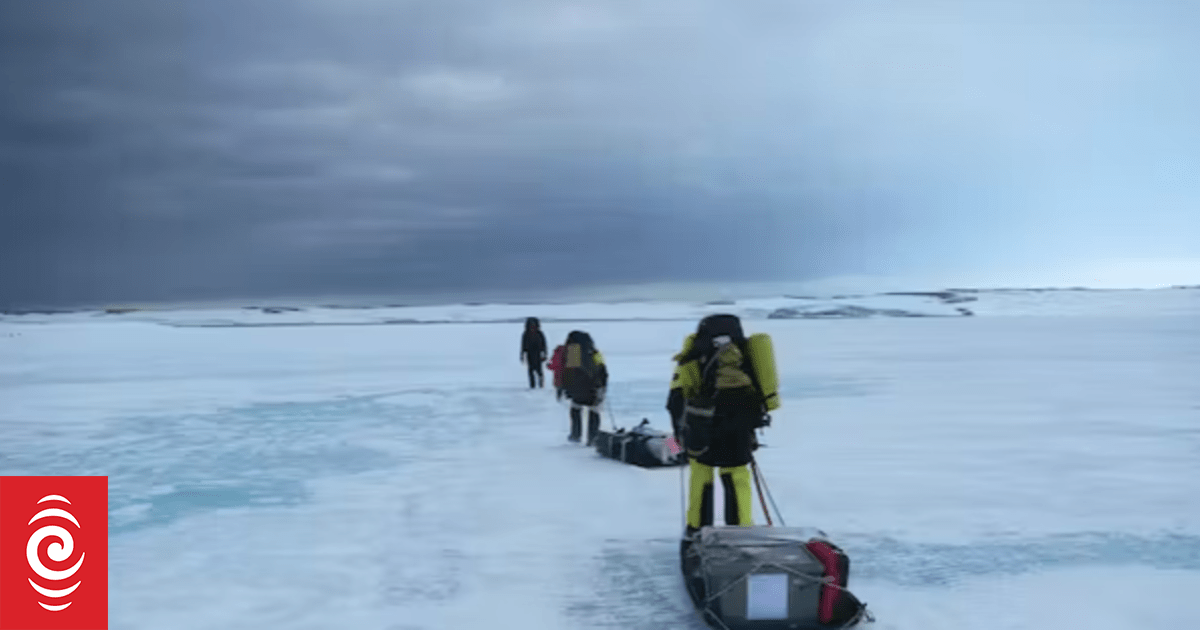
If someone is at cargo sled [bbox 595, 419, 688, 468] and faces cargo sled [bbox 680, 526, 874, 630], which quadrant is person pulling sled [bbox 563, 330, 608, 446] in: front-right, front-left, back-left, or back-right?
back-right

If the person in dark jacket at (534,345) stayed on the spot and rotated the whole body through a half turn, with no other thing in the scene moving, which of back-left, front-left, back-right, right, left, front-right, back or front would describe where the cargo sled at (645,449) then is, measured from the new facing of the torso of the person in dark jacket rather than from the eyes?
front

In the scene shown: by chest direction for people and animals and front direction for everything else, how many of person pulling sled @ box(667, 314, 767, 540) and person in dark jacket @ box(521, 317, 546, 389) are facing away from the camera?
2

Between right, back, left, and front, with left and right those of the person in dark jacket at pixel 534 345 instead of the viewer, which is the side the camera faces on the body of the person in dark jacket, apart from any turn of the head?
back

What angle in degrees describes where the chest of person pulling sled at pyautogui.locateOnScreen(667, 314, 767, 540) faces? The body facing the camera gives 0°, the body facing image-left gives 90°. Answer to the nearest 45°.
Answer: approximately 180°

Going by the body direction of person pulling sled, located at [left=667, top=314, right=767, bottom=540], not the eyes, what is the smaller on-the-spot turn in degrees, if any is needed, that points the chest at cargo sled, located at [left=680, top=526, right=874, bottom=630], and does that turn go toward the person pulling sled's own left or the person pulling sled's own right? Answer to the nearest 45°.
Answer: approximately 180°

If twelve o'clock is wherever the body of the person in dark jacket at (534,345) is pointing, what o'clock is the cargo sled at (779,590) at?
The cargo sled is roughly at 6 o'clock from the person in dark jacket.

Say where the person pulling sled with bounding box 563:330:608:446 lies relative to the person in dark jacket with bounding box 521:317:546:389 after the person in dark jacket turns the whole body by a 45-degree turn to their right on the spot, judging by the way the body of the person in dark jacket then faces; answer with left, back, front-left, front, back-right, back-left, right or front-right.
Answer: front-left
